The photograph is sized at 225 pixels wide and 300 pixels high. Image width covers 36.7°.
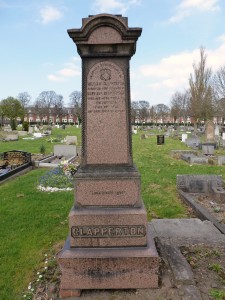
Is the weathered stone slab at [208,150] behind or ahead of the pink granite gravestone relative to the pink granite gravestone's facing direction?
behind

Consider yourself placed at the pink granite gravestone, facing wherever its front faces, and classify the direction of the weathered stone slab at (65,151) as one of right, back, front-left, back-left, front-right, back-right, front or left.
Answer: back

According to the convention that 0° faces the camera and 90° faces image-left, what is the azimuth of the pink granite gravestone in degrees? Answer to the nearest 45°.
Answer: approximately 0°

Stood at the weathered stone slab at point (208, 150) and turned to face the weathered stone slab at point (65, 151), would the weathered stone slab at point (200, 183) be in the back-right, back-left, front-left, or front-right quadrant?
front-left

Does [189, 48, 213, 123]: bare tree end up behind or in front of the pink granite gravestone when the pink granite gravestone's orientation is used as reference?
behind

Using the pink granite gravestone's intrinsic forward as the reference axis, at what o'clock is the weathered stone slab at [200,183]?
The weathered stone slab is roughly at 7 o'clock from the pink granite gravestone.
